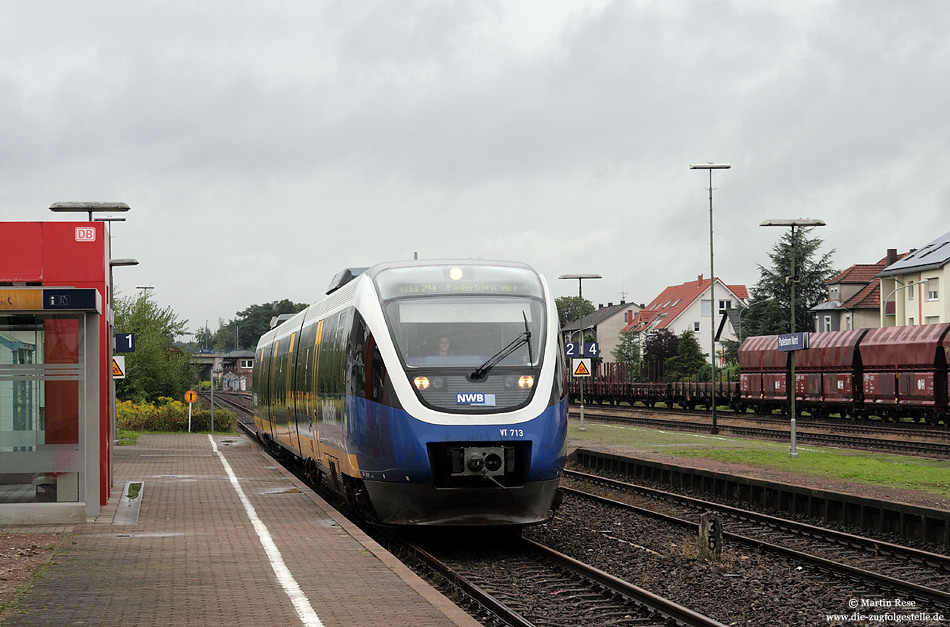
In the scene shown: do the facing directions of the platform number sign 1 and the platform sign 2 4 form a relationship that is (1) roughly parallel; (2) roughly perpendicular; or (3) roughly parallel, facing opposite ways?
roughly parallel

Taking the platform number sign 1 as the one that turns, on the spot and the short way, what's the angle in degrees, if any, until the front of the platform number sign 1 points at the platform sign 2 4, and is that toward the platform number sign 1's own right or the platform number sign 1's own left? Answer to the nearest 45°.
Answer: approximately 135° to the platform number sign 1's own left

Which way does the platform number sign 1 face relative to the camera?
toward the camera

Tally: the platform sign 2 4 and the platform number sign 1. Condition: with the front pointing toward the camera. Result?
2

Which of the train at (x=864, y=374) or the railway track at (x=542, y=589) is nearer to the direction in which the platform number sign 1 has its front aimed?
the railway track

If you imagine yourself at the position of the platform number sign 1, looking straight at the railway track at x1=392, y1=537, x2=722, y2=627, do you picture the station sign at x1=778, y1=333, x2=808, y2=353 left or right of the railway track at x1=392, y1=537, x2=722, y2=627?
left

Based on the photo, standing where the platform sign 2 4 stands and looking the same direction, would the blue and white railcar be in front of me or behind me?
in front

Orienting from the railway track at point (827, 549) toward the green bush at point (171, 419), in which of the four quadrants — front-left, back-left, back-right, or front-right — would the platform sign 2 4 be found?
front-right

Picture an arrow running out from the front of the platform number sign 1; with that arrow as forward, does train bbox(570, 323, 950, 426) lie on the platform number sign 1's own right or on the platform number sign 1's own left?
on the platform number sign 1's own left

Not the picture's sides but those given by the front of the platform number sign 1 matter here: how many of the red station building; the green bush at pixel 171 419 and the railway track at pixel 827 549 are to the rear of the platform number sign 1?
1

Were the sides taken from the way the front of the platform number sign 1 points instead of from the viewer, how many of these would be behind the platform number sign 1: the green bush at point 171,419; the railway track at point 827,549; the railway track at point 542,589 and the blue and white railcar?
1

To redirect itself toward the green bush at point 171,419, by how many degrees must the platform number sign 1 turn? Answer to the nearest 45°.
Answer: approximately 180°

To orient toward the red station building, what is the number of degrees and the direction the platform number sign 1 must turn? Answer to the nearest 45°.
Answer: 0° — it already faces it

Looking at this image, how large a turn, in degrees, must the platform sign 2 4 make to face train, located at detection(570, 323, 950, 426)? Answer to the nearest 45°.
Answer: approximately 135° to its left

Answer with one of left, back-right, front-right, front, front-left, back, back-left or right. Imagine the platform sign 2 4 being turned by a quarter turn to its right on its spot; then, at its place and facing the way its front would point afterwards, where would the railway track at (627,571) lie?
left

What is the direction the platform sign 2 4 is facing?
toward the camera

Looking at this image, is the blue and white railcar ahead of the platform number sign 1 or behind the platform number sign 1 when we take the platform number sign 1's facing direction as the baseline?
ahead
